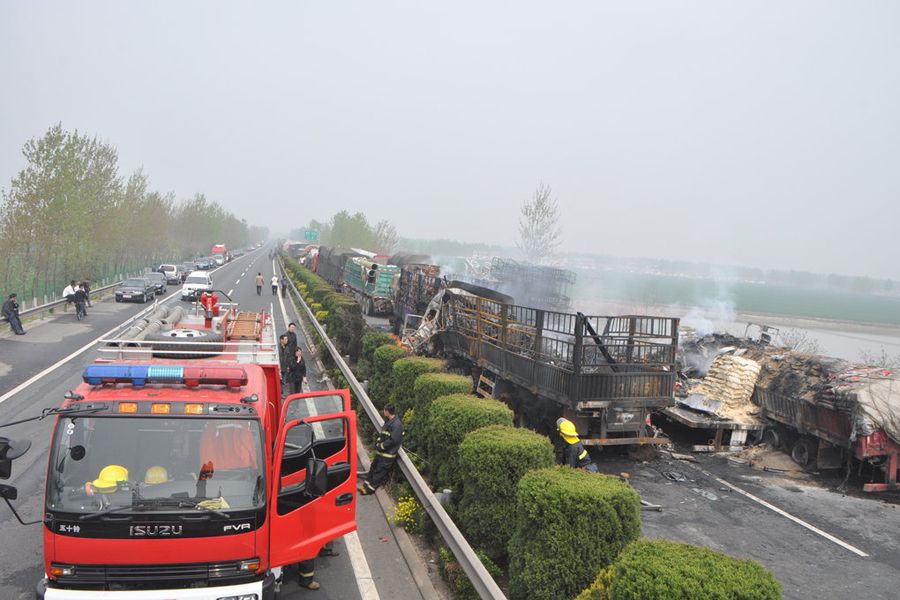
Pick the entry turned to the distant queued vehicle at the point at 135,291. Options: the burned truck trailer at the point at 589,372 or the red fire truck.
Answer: the burned truck trailer

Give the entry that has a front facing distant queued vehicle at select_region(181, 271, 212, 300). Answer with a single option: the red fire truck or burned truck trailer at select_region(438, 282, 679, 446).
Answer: the burned truck trailer

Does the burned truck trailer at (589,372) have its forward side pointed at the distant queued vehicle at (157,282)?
yes

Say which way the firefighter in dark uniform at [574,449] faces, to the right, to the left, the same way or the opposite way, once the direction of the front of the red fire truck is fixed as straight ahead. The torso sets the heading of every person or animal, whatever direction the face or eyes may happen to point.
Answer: the opposite way

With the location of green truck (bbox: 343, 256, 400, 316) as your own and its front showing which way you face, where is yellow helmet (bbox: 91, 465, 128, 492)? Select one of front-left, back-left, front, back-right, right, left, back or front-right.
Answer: back-left

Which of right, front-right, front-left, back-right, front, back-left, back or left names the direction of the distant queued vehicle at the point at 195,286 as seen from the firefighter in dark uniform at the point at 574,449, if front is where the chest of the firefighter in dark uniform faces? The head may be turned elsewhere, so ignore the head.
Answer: front

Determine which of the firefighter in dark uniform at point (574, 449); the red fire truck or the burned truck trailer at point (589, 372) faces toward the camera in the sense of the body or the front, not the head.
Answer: the red fire truck

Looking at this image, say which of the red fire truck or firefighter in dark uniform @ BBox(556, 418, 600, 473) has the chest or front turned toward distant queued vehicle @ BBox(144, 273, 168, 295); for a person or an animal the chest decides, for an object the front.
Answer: the firefighter in dark uniform

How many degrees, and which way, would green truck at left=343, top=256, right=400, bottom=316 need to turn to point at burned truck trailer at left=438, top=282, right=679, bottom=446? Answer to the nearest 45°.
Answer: approximately 135° to its left

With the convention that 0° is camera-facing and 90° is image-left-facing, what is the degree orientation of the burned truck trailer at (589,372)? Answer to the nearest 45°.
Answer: approximately 135°

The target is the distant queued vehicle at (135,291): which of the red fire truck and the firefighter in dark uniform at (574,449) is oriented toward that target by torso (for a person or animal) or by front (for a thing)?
the firefighter in dark uniform

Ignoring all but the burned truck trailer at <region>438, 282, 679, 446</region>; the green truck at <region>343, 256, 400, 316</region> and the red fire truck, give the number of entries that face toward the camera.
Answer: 1

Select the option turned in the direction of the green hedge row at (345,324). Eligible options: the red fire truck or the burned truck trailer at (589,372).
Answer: the burned truck trailer

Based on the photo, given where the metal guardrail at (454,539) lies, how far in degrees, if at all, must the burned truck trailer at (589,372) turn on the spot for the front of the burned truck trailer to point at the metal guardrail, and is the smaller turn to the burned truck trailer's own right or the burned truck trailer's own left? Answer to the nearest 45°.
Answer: approximately 135° to the burned truck trailer's own left

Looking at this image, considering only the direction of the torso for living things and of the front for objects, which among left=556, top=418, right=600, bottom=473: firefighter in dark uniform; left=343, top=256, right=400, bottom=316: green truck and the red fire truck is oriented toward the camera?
the red fire truck

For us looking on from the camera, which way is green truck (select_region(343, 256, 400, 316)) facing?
facing away from the viewer and to the left of the viewer

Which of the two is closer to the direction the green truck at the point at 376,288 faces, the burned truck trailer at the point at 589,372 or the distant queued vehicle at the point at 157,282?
the distant queued vehicle

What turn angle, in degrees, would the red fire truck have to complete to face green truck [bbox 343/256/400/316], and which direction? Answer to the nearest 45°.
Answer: approximately 180°
